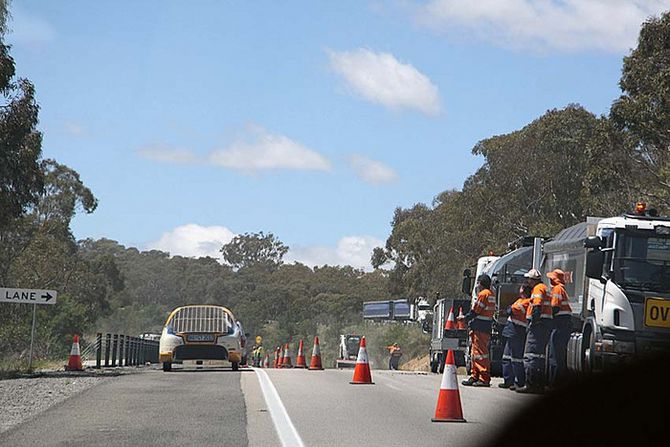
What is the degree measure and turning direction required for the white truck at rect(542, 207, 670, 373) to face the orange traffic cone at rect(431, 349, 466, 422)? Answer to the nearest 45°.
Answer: approximately 45° to its right

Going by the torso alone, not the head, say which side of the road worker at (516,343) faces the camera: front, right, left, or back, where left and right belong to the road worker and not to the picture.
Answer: left

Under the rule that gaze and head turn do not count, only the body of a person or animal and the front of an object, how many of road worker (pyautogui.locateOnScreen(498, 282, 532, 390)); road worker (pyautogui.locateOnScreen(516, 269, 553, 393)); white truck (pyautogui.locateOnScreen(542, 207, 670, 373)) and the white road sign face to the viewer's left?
2

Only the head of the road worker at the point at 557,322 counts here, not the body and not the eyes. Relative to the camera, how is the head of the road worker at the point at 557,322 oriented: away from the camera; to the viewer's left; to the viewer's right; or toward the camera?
to the viewer's left

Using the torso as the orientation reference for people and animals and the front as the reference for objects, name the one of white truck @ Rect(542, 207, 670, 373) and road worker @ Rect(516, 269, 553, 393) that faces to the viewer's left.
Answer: the road worker

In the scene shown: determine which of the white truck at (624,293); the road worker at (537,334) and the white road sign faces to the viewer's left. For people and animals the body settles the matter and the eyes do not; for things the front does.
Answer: the road worker

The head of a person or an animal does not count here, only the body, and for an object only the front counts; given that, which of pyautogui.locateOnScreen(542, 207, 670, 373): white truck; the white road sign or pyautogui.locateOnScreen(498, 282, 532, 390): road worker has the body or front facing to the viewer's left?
the road worker

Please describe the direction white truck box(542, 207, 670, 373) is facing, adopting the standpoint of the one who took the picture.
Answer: facing the viewer and to the right of the viewer

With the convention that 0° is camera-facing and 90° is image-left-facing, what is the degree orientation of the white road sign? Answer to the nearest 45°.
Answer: approximately 0°

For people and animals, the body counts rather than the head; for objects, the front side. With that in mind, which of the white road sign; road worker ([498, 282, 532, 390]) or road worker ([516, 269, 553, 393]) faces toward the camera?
the white road sign

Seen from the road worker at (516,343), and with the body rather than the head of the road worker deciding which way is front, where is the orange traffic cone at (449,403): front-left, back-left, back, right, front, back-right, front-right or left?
left
